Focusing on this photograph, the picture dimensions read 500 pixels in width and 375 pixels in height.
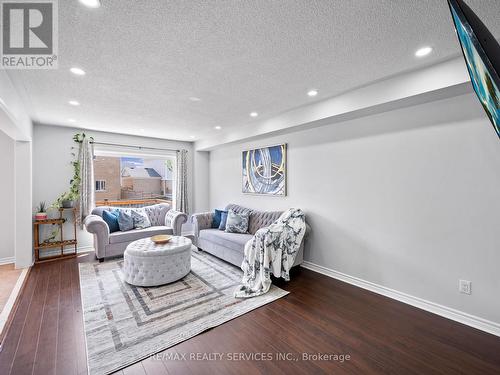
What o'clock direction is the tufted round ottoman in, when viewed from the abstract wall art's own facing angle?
The tufted round ottoman is roughly at 12 o'clock from the abstract wall art.

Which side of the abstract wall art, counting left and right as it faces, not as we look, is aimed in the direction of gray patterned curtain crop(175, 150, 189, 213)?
right

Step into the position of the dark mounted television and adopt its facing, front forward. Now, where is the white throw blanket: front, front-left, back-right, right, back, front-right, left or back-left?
right

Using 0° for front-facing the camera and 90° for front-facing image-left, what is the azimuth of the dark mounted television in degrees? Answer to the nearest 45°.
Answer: approximately 45°

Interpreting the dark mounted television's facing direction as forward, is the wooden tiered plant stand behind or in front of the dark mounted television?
in front

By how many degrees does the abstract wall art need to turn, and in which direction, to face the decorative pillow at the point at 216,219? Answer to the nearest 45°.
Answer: approximately 45° to its right

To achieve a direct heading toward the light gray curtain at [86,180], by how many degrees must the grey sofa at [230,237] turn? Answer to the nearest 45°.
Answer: approximately 45° to its right

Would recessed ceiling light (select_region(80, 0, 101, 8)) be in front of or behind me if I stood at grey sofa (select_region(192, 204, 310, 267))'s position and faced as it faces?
in front

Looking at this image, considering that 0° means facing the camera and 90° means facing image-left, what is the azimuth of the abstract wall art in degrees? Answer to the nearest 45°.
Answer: approximately 45°

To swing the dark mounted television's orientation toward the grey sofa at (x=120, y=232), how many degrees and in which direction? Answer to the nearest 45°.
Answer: approximately 45° to its right

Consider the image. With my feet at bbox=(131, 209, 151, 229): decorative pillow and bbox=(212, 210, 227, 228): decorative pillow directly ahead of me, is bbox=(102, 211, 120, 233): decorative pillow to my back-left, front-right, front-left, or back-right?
back-right

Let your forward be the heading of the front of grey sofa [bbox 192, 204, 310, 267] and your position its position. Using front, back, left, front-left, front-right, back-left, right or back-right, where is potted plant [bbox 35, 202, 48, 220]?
front-right

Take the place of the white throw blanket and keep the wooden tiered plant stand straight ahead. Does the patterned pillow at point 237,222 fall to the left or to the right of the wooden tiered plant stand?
right
